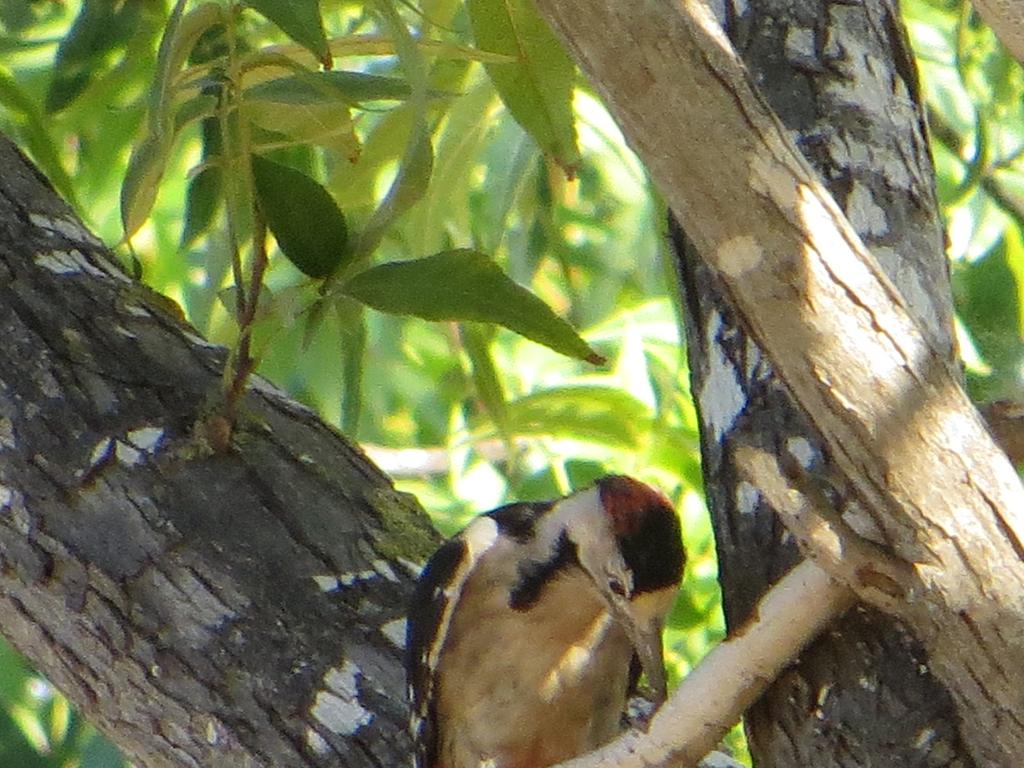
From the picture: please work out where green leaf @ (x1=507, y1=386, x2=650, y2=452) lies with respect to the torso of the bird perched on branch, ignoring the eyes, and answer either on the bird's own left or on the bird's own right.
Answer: on the bird's own left

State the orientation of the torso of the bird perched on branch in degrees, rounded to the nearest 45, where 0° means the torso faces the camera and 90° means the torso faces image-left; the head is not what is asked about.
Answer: approximately 315°

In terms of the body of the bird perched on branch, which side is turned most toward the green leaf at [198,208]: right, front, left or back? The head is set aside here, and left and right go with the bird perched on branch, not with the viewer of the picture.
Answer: right

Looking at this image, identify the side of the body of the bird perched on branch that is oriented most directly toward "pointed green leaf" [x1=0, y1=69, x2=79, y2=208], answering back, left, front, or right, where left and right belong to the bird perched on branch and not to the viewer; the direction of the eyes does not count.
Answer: back

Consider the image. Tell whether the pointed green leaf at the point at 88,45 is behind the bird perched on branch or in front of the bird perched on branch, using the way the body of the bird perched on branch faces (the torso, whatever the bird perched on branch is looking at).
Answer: behind
